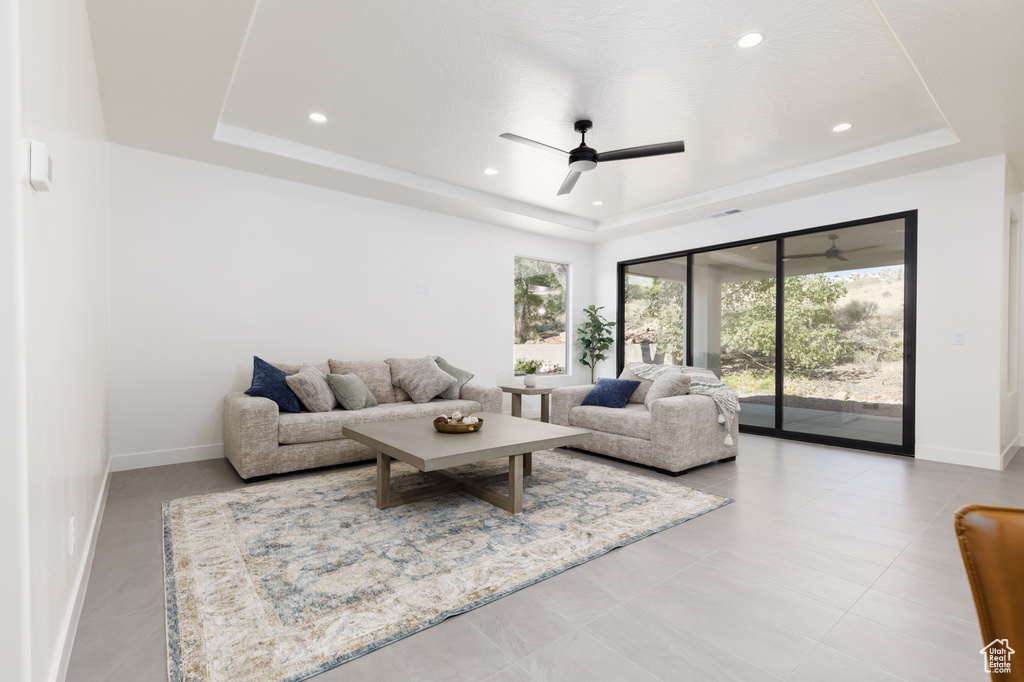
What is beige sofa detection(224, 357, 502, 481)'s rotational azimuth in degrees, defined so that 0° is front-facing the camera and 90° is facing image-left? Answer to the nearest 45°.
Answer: approximately 315°

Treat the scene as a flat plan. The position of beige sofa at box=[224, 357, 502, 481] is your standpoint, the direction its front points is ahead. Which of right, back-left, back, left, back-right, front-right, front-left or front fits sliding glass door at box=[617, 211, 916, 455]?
front-left

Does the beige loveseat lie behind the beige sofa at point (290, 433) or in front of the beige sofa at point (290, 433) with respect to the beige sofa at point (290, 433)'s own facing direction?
in front

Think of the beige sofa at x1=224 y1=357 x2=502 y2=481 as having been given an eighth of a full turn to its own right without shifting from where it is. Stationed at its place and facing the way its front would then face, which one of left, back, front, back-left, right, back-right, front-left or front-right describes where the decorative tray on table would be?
front-left

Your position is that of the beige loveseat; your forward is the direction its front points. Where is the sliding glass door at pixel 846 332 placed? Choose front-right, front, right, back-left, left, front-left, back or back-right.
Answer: back

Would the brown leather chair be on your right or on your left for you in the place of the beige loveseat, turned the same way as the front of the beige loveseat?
on your left

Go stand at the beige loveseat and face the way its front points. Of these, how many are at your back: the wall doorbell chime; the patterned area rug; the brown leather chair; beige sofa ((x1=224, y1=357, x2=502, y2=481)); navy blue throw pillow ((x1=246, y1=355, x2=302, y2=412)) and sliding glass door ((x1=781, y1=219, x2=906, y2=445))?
1

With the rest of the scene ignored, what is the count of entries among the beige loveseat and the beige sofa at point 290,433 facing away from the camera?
0

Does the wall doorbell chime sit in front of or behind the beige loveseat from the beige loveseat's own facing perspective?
in front

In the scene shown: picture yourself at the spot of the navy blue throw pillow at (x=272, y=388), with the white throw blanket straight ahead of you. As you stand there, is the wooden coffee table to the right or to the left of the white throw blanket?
right

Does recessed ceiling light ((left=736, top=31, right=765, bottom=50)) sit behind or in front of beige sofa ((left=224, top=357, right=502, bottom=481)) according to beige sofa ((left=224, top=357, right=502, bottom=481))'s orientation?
in front

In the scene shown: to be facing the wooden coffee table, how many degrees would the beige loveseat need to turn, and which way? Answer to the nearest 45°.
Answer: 0° — it already faces it

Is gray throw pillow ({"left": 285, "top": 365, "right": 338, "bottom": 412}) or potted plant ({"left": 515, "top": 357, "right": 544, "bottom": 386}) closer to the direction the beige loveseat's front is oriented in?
the gray throw pillow

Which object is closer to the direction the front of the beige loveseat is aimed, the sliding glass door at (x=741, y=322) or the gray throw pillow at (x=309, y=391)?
the gray throw pillow

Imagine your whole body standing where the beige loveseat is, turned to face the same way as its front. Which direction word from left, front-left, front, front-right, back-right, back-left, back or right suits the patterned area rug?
front

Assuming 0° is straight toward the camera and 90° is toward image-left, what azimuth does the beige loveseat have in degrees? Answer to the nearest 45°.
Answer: approximately 45°

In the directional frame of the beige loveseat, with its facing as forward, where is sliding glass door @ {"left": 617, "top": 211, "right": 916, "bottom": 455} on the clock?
The sliding glass door is roughly at 6 o'clock from the beige loveseat.
